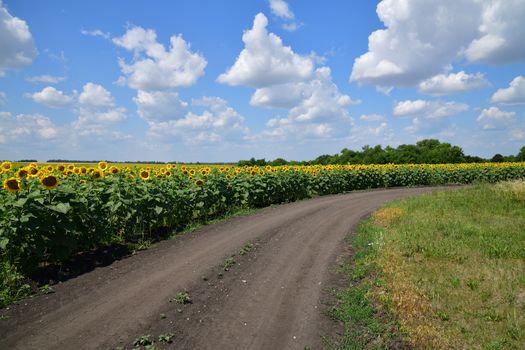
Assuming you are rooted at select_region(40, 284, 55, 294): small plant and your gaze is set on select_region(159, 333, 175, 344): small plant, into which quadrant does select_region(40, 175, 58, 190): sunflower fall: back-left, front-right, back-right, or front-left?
back-left

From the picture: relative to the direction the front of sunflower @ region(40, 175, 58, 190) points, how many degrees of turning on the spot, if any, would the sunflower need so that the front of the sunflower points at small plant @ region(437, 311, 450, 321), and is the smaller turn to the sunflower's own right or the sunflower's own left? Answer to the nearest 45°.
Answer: approximately 45° to the sunflower's own left

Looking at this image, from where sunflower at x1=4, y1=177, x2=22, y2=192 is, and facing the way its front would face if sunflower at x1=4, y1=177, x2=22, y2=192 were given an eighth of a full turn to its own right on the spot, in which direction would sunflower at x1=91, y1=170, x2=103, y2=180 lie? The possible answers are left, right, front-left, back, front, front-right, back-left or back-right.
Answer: back

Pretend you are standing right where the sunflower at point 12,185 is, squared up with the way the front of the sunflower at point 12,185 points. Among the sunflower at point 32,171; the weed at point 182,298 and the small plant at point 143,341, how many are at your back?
1

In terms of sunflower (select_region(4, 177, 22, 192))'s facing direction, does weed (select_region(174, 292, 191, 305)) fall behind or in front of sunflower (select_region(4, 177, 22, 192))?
in front

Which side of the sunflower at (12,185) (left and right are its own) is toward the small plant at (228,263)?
left

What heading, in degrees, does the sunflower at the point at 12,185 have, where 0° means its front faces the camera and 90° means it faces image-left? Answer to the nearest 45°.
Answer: approximately 0°

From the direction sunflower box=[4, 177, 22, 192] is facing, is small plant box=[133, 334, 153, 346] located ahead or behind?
ahead

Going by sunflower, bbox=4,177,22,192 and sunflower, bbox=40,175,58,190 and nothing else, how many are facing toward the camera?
2

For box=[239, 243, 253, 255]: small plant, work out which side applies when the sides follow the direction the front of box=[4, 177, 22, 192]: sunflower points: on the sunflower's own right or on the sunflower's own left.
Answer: on the sunflower's own left

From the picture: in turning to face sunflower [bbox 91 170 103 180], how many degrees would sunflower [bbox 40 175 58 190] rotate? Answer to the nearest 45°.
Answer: approximately 135° to its left

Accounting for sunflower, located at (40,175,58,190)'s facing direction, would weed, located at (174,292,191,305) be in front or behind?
in front

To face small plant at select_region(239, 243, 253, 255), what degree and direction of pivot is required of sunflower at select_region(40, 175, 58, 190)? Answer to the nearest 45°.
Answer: approximately 90° to its left

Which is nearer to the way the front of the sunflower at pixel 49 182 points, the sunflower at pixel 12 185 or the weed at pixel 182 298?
the weed

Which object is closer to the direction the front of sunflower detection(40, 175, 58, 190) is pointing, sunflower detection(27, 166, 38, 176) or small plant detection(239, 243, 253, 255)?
the small plant
